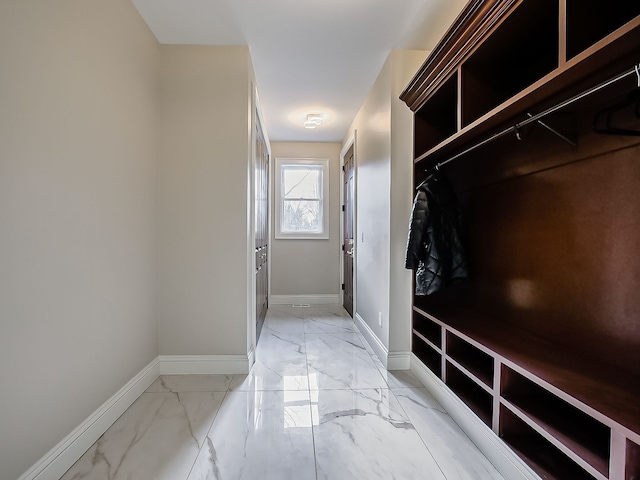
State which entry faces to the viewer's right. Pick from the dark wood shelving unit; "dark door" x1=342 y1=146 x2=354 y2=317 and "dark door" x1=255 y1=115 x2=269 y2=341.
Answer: "dark door" x1=255 y1=115 x2=269 y2=341

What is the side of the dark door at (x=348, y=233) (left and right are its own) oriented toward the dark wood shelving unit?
left

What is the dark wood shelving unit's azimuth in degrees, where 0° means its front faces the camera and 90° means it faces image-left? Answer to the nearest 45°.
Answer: approximately 45°

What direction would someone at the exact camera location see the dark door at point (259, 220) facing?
facing to the right of the viewer

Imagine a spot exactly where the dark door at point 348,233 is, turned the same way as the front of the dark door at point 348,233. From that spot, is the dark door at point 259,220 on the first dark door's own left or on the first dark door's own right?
on the first dark door's own left

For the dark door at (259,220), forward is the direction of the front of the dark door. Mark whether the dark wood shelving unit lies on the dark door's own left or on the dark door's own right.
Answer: on the dark door's own right

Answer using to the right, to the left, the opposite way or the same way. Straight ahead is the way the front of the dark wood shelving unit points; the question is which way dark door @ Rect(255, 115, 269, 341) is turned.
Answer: the opposite way

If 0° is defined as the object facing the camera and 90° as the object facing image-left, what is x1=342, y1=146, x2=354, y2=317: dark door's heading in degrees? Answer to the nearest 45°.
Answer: approximately 90°

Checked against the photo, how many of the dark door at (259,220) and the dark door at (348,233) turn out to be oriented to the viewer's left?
1

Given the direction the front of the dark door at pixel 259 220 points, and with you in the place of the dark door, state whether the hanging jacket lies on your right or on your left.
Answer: on your right
